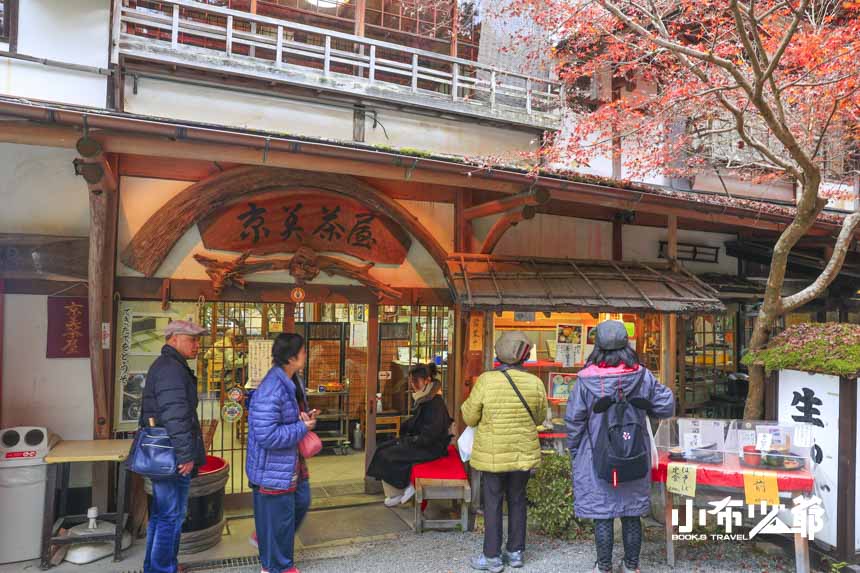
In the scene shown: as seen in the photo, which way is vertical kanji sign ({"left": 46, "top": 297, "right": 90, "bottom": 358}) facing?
toward the camera

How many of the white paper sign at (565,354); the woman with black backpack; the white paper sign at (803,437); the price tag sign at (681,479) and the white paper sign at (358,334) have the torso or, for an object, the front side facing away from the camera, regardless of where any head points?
1

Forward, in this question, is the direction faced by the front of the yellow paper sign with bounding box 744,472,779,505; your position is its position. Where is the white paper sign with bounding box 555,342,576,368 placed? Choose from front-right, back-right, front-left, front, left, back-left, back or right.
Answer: back-right

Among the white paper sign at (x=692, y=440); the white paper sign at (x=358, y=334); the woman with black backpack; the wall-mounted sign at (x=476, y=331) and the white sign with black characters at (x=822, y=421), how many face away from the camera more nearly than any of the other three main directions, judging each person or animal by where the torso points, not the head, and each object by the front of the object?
1

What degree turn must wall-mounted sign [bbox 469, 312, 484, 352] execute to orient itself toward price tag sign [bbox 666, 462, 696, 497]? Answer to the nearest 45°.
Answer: approximately 45° to its left

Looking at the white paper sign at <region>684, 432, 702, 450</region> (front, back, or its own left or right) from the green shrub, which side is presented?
right

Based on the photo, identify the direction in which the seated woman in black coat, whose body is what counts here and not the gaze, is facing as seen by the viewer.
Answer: to the viewer's left

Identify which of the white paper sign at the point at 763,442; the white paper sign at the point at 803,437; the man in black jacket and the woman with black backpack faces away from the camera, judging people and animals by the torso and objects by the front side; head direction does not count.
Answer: the woman with black backpack

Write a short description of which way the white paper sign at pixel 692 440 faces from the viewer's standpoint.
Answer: facing the viewer

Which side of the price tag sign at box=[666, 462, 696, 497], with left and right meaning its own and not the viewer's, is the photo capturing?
front

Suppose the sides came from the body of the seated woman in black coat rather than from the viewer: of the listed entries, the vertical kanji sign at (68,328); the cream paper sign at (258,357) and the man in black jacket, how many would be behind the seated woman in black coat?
0

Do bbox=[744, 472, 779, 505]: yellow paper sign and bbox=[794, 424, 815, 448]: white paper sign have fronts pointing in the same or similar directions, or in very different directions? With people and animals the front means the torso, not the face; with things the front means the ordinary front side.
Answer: same or similar directions

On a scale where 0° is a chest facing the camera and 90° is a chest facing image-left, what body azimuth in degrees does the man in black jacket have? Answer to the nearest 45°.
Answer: approximately 270°

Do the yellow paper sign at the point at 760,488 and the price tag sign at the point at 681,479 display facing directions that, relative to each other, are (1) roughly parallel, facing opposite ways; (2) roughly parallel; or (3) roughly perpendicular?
roughly parallel

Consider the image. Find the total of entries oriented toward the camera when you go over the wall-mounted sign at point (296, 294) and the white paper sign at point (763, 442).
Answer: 2

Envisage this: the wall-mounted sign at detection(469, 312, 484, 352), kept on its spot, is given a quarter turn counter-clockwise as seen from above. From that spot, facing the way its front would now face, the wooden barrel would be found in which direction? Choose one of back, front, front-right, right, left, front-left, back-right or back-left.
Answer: back-right

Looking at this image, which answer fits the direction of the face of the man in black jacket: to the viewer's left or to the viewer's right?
to the viewer's right

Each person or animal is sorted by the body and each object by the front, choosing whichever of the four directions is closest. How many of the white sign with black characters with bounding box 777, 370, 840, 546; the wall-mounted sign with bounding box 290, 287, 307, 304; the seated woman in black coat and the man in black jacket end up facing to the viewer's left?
1
